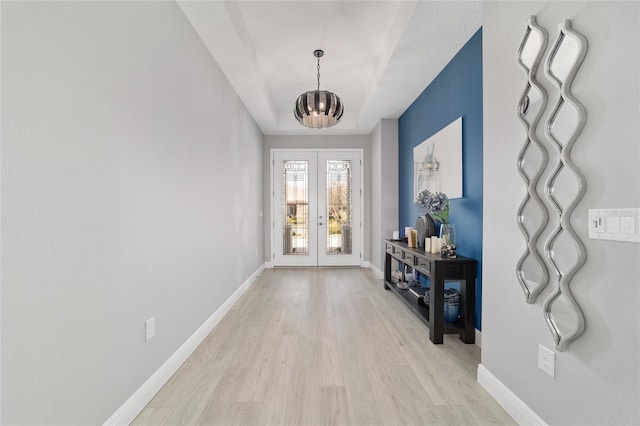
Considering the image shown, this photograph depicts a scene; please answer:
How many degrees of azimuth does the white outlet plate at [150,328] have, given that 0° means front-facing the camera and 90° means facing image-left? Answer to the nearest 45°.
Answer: approximately 315°

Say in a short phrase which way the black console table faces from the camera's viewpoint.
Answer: facing to the left of the viewer

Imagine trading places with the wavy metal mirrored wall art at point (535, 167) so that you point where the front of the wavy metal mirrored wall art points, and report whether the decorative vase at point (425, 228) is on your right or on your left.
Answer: on your right

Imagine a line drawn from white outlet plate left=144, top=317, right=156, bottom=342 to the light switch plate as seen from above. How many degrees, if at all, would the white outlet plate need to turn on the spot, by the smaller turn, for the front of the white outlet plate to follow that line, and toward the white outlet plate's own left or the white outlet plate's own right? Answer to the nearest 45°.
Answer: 0° — it already faces it

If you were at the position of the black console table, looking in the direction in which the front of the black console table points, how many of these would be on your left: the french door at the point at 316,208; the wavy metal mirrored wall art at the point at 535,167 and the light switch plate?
2

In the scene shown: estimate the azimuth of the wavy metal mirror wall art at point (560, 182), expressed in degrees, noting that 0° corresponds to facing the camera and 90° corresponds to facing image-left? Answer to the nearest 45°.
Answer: approximately 45°

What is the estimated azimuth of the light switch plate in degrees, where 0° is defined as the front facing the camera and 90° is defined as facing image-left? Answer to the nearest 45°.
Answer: approximately 45°

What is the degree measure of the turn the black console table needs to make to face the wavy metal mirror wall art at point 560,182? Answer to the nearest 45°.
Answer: approximately 90° to its left

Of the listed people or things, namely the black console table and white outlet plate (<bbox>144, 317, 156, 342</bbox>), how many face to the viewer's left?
1
